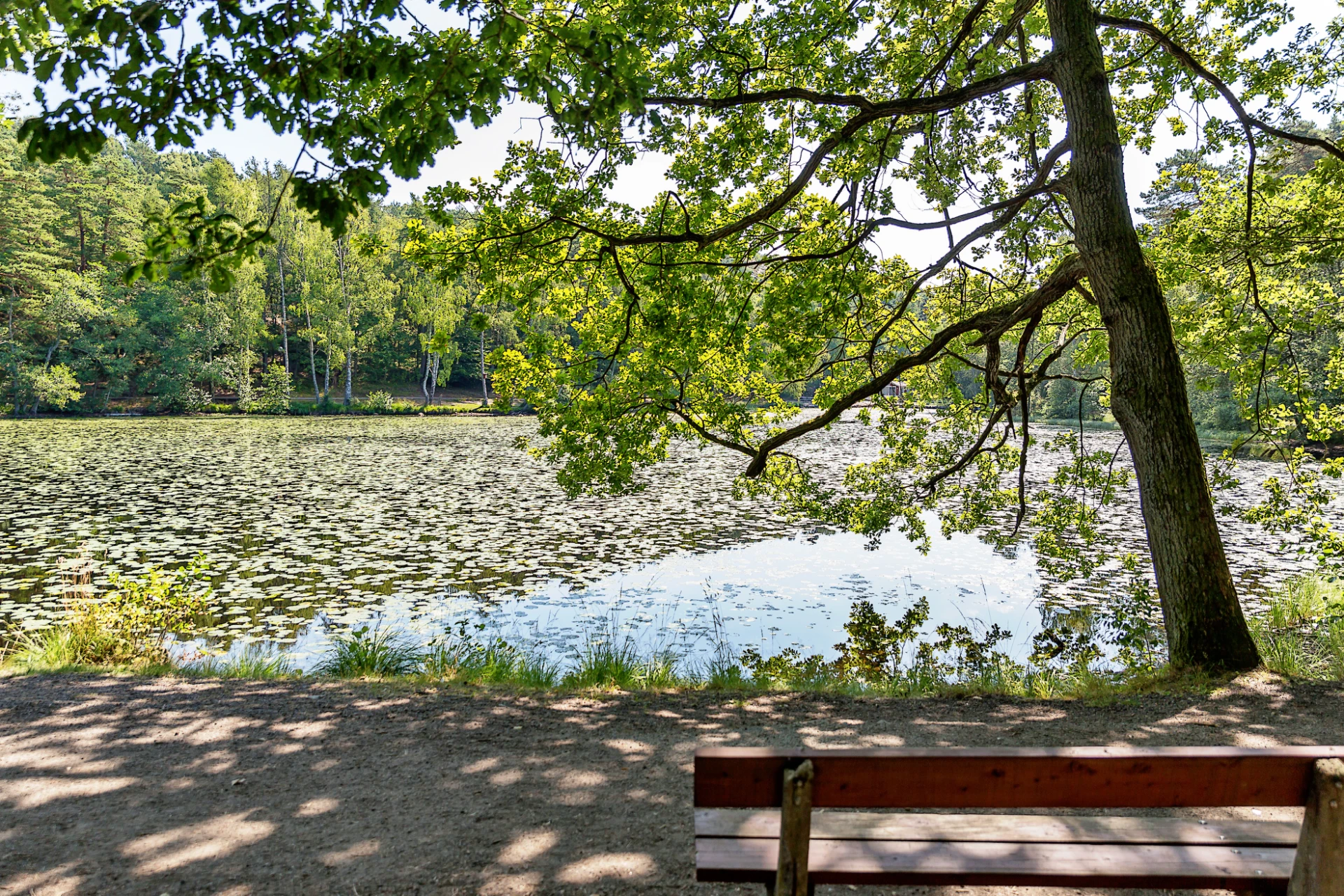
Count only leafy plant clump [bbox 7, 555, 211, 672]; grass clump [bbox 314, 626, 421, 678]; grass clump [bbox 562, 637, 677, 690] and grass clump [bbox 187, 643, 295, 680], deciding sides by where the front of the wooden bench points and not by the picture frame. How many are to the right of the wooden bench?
0

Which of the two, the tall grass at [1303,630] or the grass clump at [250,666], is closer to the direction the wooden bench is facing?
the tall grass

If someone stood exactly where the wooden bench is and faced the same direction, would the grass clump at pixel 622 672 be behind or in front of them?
in front

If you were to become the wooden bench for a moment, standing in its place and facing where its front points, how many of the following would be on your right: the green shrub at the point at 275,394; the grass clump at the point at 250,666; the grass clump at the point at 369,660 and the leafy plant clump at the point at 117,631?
0

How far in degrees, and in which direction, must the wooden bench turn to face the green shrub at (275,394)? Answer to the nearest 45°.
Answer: approximately 45° to its left

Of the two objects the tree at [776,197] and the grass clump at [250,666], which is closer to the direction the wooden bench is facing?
the tree

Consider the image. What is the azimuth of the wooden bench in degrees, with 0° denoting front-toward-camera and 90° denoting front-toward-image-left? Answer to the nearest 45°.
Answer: approximately 180°

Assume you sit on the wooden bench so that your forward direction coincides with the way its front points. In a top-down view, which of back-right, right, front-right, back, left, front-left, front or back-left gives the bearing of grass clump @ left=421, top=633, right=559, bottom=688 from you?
front-left

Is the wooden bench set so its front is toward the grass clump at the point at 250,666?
no

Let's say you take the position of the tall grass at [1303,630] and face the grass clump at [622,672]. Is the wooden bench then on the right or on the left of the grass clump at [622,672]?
left

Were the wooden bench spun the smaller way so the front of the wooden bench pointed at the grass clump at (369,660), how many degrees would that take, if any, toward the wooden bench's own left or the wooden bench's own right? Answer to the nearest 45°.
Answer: approximately 45° to the wooden bench's own left
